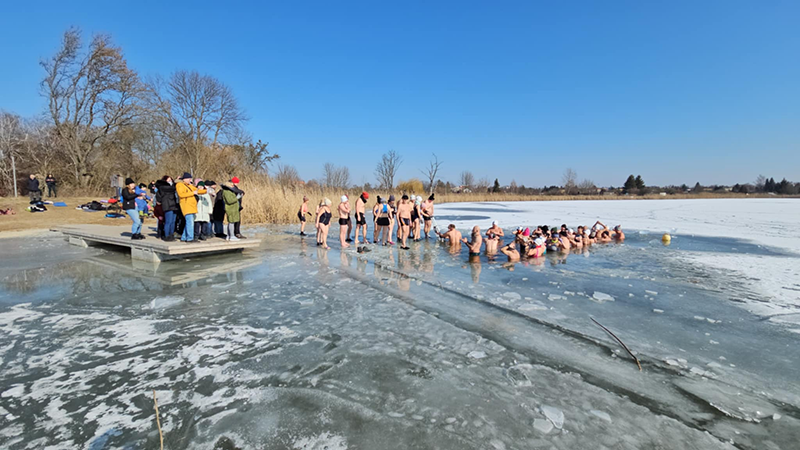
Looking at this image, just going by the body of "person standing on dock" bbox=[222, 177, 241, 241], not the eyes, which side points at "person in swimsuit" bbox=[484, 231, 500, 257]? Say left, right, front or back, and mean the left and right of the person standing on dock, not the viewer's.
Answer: front

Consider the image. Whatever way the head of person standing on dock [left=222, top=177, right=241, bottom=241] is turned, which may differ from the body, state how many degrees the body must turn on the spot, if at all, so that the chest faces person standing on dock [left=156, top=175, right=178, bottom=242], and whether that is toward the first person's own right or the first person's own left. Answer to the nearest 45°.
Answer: approximately 180°

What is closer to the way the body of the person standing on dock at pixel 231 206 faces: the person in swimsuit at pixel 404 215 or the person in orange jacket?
the person in swimsuit

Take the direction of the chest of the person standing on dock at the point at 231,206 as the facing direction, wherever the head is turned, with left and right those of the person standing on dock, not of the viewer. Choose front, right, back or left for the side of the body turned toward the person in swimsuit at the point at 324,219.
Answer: front

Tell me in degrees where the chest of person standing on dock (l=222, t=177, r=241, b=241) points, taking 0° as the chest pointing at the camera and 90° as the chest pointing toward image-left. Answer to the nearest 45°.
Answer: approximately 270°

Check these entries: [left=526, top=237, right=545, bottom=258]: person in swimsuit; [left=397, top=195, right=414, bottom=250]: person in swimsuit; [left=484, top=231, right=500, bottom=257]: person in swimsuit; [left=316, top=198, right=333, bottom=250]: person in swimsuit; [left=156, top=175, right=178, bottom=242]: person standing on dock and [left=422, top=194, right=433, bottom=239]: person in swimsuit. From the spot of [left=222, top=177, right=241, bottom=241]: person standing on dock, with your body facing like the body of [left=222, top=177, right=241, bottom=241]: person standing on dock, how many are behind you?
1

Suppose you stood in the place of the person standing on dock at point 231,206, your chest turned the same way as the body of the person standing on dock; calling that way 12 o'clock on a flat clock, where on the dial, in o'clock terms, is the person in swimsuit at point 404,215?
The person in swimsuit is roughly at 12 o'clock from the person standing on dock.
